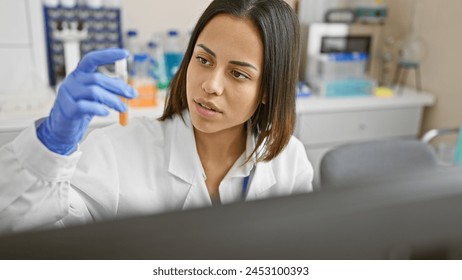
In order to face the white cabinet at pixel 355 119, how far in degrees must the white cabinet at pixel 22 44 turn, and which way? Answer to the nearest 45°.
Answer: approximately 90° to its left

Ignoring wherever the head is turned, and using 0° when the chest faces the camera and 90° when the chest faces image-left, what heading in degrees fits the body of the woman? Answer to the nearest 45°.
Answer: approximately 45°

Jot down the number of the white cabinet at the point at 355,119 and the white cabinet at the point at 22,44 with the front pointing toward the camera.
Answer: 2
